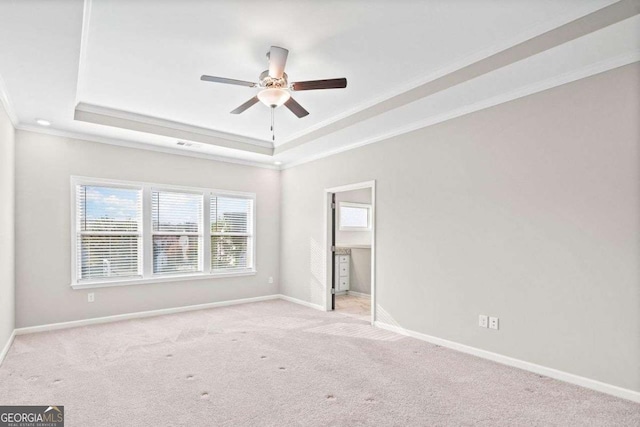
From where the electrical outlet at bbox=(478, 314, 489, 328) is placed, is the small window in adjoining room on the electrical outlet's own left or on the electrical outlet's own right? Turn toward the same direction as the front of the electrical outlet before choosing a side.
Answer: on the electrical outlet's own right

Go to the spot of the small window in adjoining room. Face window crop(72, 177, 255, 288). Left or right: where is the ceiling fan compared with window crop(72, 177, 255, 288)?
left

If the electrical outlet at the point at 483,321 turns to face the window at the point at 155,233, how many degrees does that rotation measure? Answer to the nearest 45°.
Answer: approximately 45° to its right

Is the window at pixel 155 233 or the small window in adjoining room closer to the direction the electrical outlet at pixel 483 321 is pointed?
the window

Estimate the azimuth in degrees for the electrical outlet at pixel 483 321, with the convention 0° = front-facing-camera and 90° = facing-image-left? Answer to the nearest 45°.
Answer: approximately 45°
